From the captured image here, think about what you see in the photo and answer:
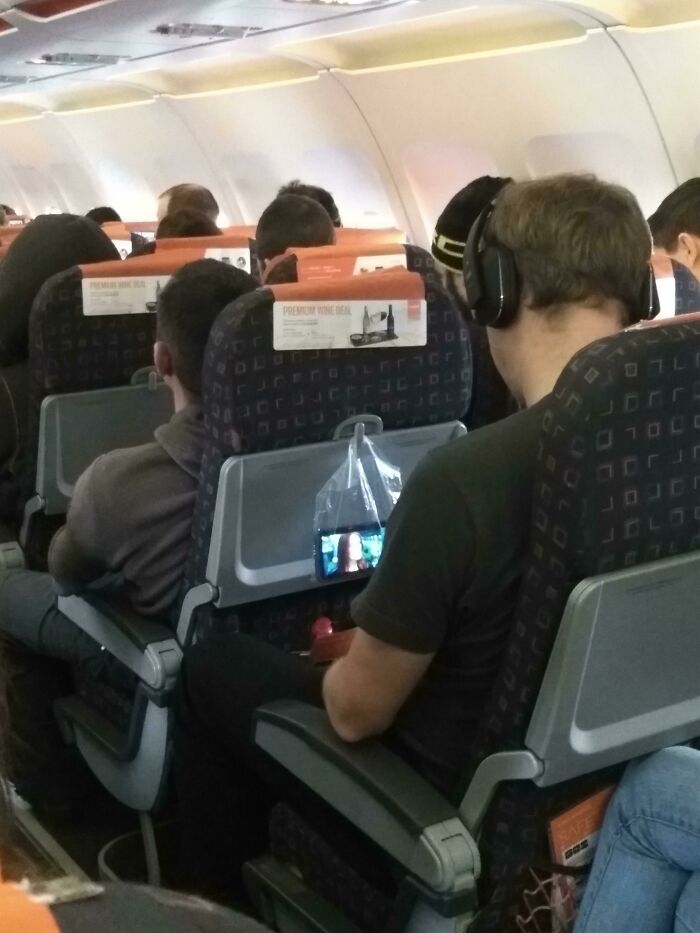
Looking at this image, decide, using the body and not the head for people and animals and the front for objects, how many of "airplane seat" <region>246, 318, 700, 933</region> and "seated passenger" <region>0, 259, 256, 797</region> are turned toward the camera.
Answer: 0

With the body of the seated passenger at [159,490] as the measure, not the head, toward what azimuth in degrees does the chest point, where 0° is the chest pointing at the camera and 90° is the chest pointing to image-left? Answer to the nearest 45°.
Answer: approximately 135°

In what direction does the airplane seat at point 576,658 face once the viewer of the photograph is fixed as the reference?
facing away from the viewer and to the left of the viewer

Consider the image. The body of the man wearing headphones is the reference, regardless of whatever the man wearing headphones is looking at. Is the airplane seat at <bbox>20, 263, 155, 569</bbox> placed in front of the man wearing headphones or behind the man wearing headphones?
in front

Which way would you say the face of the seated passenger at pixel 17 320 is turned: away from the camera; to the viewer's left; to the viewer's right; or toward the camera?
away from the camera

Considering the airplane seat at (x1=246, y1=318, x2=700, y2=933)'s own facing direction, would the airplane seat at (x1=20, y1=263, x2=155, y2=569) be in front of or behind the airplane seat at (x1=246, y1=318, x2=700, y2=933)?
in front

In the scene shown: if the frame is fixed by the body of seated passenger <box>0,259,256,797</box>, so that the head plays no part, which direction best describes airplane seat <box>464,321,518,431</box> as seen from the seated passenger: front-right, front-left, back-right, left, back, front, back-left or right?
right

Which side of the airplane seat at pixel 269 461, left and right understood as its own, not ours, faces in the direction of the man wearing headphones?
back

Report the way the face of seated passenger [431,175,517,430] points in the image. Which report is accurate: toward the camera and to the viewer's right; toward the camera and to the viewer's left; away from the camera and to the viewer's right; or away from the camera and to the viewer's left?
away from the camera and to the viewer's left

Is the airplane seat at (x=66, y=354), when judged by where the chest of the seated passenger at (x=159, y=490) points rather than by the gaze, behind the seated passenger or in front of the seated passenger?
in front
